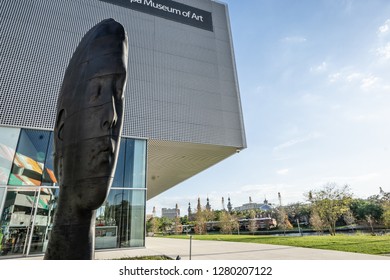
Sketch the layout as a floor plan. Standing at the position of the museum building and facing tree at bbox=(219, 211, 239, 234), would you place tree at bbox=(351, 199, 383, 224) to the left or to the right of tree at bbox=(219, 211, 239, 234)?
right

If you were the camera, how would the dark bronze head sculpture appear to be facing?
facing the viewer and to the right of the viewer

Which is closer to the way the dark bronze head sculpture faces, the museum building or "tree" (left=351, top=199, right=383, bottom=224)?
the tree

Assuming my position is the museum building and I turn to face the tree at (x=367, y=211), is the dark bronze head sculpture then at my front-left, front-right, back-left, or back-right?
back-right

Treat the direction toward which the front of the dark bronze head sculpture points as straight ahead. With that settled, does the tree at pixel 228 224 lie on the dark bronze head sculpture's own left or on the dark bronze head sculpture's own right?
on the dark bronze head sculpture's own left

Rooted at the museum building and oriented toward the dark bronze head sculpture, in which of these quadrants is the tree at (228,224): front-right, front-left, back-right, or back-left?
back-left

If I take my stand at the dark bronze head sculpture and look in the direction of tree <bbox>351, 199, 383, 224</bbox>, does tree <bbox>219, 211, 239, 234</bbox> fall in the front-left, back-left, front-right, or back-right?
front-left

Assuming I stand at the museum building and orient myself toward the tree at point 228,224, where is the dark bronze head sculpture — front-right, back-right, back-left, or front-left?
back-right

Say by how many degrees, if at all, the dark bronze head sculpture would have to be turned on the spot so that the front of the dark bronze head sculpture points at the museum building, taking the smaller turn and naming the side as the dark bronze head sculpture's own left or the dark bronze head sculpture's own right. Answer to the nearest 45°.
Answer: approximately 135° to the dark bronze head sculpture's own left
